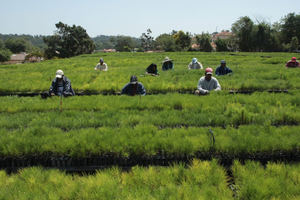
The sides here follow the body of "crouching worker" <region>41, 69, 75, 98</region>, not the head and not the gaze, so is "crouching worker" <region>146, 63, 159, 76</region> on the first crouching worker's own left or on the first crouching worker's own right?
on the first crouching worker's own left

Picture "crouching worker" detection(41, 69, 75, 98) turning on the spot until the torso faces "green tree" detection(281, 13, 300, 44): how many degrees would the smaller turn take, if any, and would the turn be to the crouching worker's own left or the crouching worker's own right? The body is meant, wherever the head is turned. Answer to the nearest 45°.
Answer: approximately 135° to the crouching worker's own left

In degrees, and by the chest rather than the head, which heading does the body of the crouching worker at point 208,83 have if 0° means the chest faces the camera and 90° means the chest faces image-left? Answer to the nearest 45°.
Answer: approximately 0°

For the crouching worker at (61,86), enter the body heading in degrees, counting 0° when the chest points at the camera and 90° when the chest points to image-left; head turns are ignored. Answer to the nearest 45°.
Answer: approximately 0°

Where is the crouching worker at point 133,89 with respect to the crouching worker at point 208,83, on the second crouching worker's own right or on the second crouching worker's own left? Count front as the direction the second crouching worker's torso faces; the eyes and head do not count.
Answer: on the second crouching worker's own right
